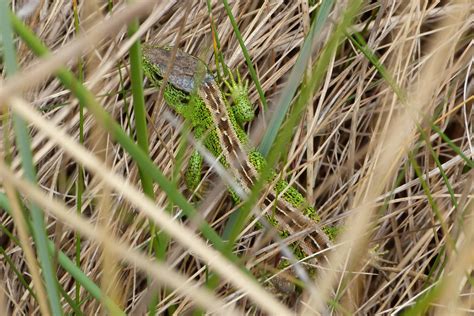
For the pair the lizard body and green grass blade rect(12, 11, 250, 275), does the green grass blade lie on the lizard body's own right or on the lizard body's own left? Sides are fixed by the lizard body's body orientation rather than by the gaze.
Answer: on the lizard body's own left

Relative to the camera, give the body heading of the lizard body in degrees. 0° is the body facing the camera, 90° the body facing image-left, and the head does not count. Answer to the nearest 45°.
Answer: approximately 135°

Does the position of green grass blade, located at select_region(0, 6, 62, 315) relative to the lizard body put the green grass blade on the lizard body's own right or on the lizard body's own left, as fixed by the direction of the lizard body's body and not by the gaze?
on the lizard body's own left
